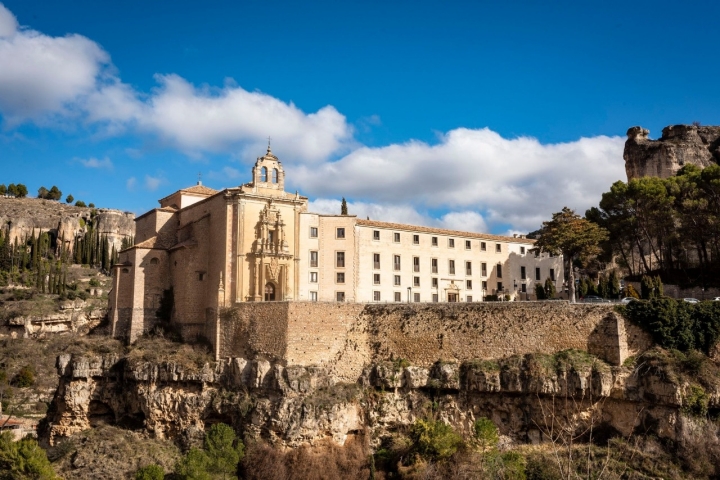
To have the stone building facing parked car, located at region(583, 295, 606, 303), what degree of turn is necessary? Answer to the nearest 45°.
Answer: approximately 45° to its left

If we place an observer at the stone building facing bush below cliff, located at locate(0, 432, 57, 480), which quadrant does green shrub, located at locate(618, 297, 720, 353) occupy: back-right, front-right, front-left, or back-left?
back-left

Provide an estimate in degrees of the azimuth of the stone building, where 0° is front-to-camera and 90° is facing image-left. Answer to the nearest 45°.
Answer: approximately 315°

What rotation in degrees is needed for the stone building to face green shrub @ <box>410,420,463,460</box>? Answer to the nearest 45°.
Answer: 0° — it already faces it

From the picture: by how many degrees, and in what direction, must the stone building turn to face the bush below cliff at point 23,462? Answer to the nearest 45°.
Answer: approximately 90° to its right

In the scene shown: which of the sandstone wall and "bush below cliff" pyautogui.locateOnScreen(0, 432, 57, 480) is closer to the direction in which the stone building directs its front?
the sandstone wall

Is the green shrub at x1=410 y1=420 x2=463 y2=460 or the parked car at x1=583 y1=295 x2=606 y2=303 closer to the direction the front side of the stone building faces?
the green shrub
